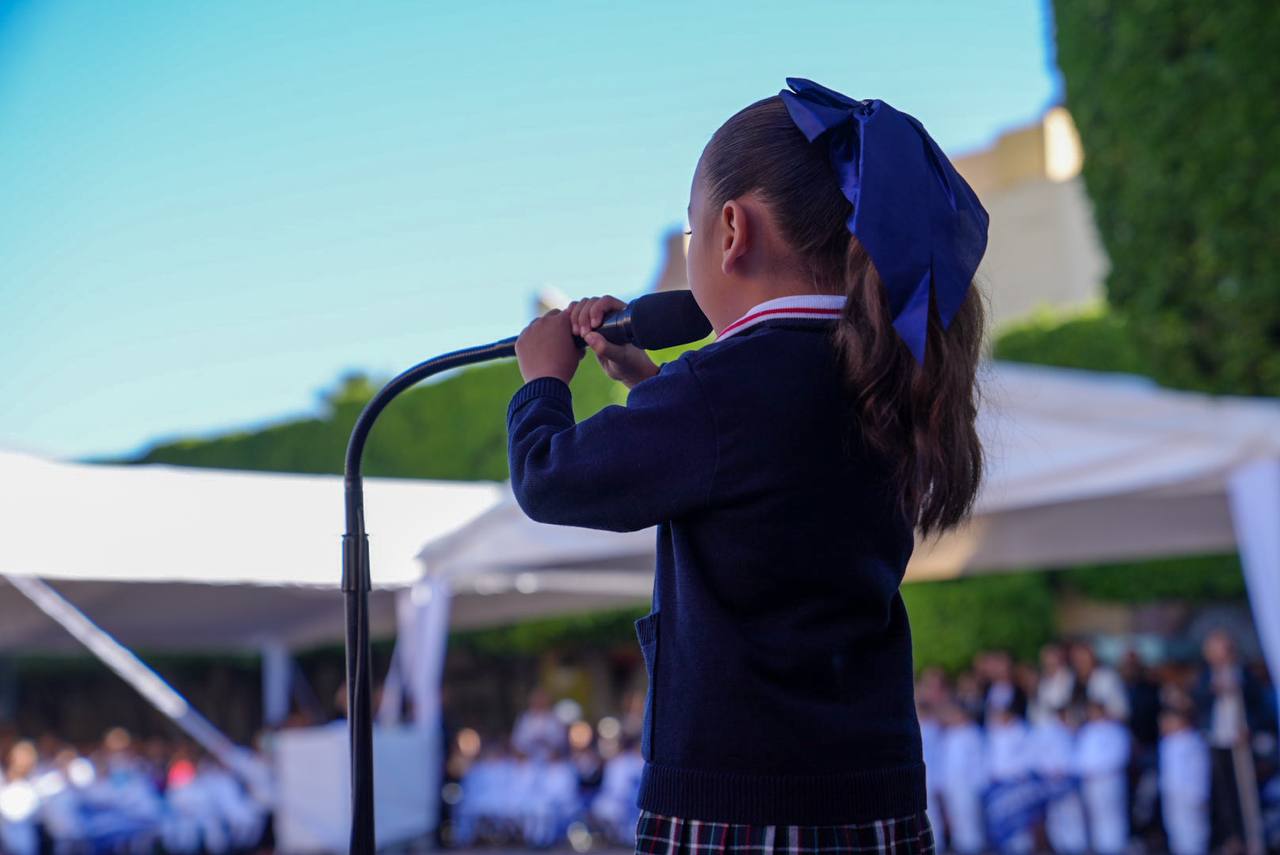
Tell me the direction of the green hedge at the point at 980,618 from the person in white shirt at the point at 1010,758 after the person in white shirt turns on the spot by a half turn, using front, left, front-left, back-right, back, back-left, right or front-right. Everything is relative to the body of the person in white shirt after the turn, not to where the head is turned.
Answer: front

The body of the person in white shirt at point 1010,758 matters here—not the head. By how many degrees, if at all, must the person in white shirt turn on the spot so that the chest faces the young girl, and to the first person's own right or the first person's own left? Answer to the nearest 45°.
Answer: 0° — they already face them

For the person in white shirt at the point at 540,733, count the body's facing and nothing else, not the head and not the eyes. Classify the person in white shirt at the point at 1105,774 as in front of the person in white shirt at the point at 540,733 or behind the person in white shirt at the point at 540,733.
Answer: in front

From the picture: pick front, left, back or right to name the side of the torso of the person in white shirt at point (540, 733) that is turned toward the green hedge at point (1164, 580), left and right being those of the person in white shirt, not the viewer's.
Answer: left

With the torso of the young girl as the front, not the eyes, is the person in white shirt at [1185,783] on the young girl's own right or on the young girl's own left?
on the young girl's own right

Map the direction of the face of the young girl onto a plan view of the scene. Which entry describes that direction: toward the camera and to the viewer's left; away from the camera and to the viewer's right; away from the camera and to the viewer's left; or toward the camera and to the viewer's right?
away from the camera and to the viewer's left

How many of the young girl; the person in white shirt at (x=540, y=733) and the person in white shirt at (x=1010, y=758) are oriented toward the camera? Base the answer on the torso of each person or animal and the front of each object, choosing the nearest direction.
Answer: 2

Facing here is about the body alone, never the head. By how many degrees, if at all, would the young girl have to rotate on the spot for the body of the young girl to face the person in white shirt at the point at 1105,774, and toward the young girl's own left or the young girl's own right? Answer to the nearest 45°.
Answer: approximately 45° to the young girl's own right

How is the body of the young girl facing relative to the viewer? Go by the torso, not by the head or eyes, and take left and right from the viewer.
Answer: facing away from the viewer and to the left of the viewer

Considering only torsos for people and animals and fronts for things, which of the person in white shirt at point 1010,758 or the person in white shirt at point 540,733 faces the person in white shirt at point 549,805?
the person in white shirt at point 540,733

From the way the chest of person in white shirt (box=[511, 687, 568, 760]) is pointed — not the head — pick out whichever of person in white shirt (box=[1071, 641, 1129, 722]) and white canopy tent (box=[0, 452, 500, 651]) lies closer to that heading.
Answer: the white canopy tent

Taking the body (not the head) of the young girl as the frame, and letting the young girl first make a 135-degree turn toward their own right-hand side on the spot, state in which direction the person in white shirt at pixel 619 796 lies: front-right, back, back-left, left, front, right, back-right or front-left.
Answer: left
